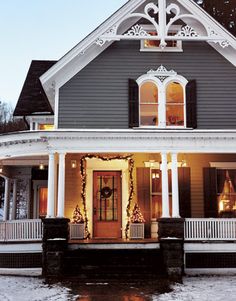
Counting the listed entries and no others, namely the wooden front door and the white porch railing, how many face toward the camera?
2

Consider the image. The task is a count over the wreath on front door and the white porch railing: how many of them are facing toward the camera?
2

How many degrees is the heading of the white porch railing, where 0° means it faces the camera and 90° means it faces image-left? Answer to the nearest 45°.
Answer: approximately 0°

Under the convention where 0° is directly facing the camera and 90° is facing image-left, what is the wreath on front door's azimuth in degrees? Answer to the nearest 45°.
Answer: approximately 0°
